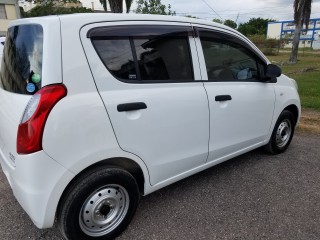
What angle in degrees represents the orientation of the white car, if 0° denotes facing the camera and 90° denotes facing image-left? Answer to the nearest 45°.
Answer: approximately 225°

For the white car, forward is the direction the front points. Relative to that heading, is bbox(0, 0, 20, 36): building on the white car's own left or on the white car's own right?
on the white car's own left

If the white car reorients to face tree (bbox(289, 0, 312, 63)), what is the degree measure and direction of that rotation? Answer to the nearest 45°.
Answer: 0° — it already faces it

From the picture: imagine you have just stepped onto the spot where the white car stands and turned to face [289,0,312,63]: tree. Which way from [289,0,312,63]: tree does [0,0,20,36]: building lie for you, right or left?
left

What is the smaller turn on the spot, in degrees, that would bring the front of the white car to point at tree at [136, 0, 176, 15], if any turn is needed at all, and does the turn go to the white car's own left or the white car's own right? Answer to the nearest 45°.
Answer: approximately 45° to the white car's own left
